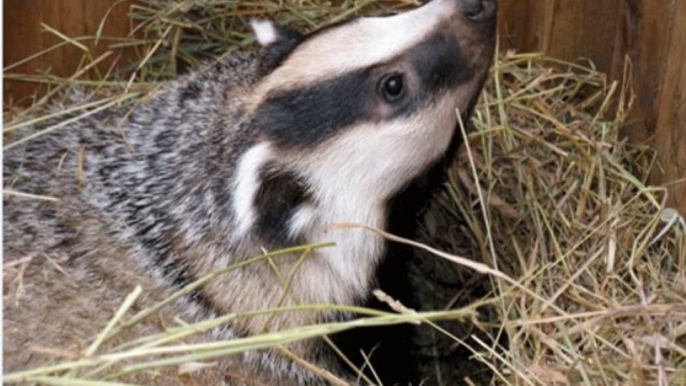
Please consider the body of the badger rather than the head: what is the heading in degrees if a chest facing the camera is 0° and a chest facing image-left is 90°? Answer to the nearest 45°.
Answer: approximately 270°
